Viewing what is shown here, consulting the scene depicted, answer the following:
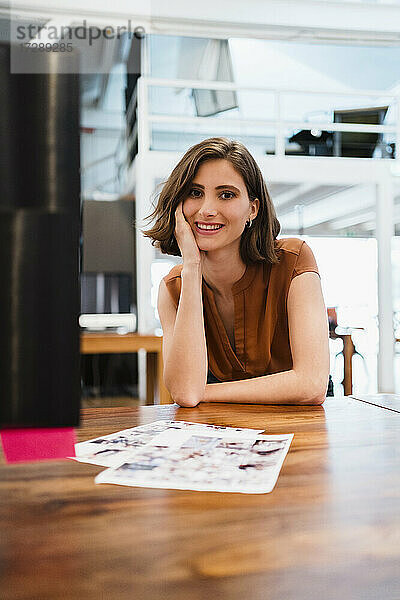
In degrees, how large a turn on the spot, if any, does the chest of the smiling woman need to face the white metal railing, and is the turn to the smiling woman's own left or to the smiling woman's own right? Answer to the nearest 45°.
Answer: approximately 180°

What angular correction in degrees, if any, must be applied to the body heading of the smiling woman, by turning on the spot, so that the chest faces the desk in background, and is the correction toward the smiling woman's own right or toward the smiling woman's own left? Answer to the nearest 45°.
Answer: approximately 180°

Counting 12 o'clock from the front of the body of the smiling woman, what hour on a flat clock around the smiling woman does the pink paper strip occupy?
The pink paper strip is roughly at 12 o'clock from the smiling woman.

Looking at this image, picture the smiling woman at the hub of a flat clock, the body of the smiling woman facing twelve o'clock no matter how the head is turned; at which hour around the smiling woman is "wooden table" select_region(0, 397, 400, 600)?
The wooden table is roughly at 12 o'clock from the smiling woman.

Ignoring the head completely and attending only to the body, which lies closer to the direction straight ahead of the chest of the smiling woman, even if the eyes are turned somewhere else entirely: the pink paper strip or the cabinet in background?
the pink paper strip

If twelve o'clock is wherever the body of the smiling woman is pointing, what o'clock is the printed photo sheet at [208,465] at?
The printed photo sheet is roughly at 12 o'clock from the smiling woman.

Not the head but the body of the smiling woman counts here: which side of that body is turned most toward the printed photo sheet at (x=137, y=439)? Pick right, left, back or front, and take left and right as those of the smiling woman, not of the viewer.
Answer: front

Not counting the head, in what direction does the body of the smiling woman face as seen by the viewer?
toward the camera

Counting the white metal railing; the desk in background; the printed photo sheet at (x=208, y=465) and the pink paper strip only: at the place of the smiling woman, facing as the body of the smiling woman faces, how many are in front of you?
2

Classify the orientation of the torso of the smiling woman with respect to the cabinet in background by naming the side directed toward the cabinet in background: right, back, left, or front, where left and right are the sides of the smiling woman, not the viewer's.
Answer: back
